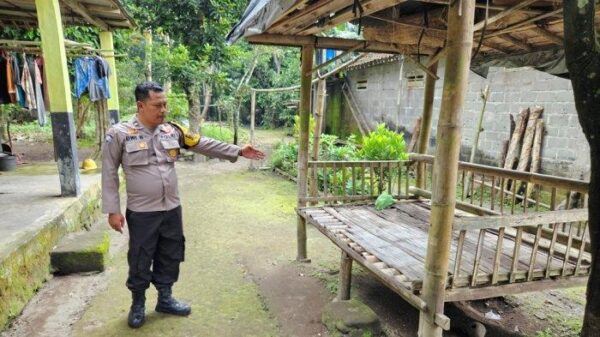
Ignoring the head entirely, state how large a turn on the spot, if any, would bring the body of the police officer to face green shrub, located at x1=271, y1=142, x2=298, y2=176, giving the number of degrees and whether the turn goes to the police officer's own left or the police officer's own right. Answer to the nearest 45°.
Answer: approximately 90° to the police officer's own left

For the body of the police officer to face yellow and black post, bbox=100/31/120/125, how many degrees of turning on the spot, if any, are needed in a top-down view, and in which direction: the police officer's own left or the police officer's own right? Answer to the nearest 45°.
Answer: approximately 135° to the police officer's own left

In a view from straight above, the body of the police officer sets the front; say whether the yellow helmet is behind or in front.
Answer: behind

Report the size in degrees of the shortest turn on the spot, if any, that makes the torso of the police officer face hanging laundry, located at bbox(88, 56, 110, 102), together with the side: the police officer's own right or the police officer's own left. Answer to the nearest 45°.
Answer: approximately 135° to the police officer's own left

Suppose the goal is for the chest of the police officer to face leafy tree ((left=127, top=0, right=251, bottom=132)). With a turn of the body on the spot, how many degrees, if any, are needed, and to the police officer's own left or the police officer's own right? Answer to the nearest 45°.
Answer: approximately 135° to the police officer's own left

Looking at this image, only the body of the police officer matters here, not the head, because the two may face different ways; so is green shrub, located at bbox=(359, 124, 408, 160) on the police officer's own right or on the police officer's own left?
on the police officer's own left

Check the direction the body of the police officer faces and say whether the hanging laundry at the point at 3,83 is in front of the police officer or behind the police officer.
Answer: behind

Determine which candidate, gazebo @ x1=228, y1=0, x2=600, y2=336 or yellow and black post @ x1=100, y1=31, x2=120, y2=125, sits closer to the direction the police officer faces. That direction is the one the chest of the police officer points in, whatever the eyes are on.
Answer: the gazebo

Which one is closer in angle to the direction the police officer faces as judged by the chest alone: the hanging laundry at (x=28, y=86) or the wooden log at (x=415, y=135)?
the wooden log

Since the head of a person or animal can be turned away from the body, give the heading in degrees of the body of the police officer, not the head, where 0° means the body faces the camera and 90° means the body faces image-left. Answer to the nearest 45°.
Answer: approximately 315°

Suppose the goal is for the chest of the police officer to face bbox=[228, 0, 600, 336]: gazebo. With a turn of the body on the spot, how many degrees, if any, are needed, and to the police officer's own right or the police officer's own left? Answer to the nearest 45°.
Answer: approximately 45° to the police officer's own left
